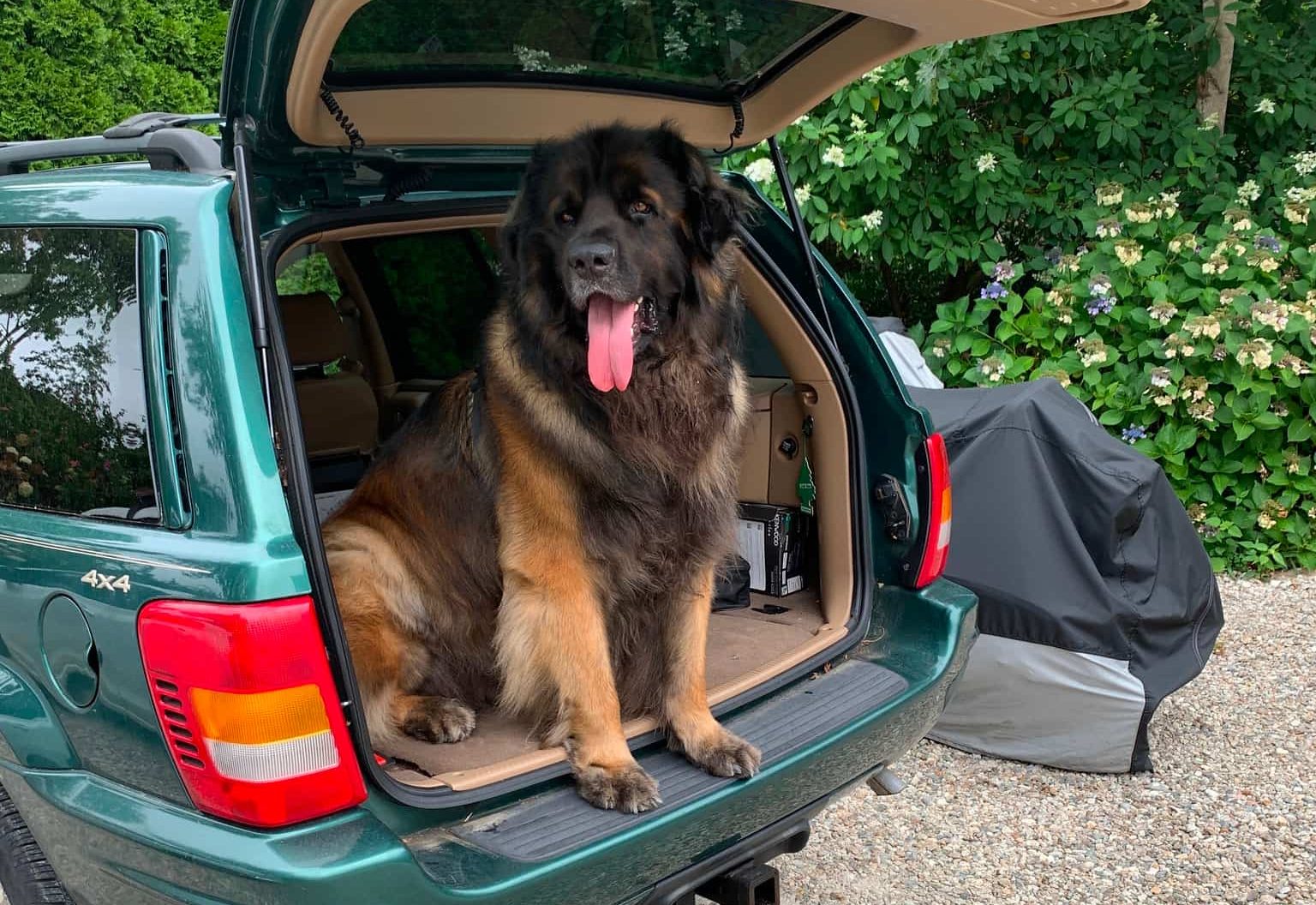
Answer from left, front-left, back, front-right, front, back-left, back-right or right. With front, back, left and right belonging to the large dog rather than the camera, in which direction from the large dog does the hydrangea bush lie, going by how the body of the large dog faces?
left

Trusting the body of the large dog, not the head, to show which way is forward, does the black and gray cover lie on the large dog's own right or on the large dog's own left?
on the large dog's own left

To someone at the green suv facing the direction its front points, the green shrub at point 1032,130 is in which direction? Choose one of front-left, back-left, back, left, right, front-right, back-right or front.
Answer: right

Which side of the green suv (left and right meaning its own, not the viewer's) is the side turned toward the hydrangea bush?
right

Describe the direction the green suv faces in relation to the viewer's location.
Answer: facing away from the viewer and to the left of the viewer

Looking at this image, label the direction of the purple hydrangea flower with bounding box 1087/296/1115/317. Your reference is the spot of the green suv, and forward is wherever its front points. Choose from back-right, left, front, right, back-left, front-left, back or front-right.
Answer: right

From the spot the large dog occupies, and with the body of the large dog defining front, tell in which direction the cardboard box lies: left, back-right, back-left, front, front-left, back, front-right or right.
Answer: left

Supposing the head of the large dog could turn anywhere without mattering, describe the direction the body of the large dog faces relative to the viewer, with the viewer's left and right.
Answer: facing the viewer and to the right of the viewer

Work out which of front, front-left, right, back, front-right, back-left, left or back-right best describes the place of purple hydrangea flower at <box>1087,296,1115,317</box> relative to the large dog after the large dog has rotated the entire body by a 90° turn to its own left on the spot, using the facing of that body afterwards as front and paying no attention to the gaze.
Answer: front

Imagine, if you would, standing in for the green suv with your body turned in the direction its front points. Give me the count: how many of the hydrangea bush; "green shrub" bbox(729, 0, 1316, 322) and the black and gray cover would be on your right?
3

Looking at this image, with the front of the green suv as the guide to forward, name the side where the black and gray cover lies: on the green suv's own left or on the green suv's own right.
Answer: on the green suv's own right
